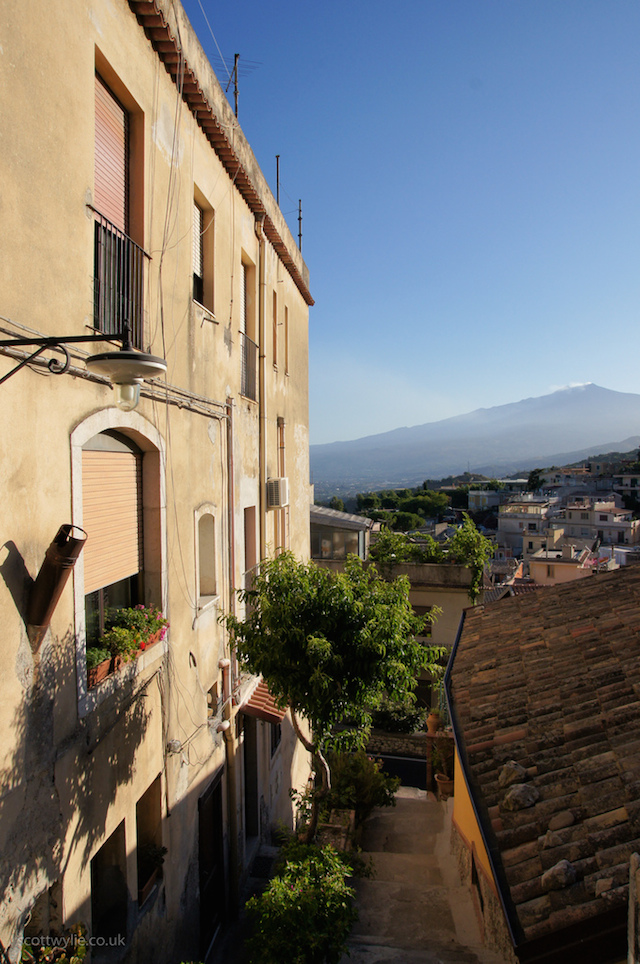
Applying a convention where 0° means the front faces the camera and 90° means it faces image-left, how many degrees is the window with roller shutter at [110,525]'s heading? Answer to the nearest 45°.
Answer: approximately 315°

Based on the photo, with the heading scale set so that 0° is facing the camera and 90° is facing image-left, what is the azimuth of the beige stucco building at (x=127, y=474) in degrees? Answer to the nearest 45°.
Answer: approximately 315°

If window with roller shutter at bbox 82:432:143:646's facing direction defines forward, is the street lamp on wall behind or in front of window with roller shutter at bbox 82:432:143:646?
in front

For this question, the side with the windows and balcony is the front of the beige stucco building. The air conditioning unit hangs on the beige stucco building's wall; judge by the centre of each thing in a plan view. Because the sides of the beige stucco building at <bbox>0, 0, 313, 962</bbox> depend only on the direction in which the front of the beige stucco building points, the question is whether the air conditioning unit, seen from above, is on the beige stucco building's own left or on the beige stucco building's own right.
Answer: on the beige stucco building's own left

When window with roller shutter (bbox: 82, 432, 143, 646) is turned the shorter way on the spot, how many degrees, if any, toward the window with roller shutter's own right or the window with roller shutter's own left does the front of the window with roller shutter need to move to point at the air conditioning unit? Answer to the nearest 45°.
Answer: approximately 90° to the window with roller shutter's own left

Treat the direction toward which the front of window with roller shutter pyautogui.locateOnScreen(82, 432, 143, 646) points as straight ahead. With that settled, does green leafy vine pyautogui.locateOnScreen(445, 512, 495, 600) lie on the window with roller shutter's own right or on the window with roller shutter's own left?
on the window with roller shutter's own left

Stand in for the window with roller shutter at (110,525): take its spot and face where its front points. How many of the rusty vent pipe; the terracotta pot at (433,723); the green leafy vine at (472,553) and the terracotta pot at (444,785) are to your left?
3

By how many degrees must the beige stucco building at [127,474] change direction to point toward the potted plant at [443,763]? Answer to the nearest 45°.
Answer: approximately 90° to its left

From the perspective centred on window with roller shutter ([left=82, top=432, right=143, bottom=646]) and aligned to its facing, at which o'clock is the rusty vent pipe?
The rusty vent pipe is roughly at 2 o'clock from the window with roller shutter.

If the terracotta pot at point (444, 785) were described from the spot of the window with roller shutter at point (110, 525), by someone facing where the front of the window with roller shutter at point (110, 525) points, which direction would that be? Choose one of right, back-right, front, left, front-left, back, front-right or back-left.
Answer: left

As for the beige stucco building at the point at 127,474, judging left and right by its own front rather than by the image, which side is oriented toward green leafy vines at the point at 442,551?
left
